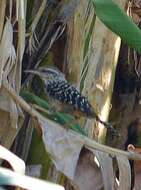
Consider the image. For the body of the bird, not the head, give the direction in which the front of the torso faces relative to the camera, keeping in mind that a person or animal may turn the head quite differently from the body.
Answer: to the viewer's left

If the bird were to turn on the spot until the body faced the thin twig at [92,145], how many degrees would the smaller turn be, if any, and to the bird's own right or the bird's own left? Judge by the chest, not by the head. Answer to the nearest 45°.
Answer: approximately 90° to the bird's own left
